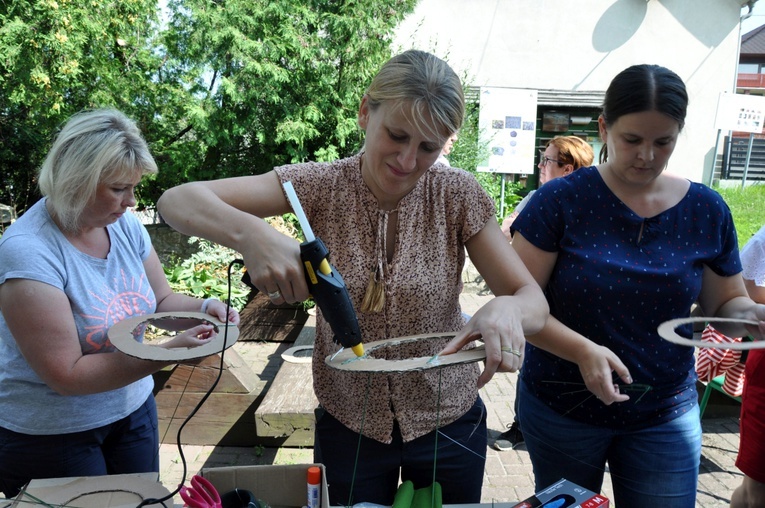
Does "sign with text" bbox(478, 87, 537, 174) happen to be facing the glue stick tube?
yes

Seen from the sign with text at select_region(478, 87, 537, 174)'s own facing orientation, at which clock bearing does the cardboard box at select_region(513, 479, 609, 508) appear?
The cardboard box is roughly at 12 o'clock from the sign with text.

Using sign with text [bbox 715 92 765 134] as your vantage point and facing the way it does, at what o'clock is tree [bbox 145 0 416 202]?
The tree is roughly at 2 o'clock from the sign with text.

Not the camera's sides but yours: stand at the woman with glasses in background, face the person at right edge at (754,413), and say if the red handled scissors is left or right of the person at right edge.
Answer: right

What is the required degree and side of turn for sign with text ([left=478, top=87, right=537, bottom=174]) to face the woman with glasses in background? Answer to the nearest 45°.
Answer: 0° — it already faces them

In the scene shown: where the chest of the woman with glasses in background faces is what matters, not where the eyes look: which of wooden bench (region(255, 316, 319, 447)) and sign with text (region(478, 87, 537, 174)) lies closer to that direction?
the wooden bench

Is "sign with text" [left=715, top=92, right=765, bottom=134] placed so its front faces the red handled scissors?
yes
